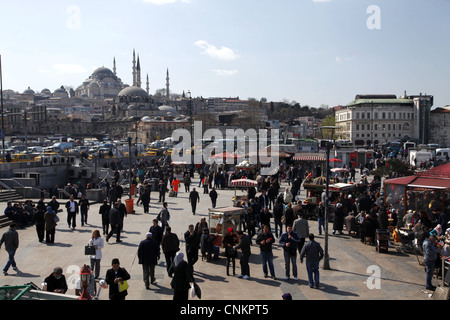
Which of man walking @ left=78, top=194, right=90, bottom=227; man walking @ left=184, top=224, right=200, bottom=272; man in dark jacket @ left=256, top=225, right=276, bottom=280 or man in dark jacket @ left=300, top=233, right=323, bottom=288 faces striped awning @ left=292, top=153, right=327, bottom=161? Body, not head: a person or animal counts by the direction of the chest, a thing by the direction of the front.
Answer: man in dark jacket @ left=300, top=233, right=323, bottom=288

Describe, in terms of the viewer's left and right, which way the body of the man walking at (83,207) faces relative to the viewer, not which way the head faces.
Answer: facing the viewer

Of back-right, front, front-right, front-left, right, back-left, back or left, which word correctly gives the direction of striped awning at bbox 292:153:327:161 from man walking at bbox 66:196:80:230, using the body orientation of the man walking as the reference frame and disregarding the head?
back-left

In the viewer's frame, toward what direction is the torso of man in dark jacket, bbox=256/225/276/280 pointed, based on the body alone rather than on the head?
toward the camera

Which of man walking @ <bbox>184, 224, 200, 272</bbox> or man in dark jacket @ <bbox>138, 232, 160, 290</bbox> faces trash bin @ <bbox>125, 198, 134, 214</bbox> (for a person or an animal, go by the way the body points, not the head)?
the man in dark jacket

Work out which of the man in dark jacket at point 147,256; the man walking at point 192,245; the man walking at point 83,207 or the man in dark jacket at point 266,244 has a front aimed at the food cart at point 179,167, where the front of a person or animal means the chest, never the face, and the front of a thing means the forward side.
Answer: the man in dark jacket at point 147,256

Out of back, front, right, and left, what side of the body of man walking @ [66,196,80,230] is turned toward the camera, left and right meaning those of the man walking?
front

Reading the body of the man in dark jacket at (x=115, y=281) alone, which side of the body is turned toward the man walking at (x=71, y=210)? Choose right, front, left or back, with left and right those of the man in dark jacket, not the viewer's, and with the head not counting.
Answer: back

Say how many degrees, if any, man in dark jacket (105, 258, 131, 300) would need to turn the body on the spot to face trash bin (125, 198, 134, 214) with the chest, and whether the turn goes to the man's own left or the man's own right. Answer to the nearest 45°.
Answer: approximately 180°

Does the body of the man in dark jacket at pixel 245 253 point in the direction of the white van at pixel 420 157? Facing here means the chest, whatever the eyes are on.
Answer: no

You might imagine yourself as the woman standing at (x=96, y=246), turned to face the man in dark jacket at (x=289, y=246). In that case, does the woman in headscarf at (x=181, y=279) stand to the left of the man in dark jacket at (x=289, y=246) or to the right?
right

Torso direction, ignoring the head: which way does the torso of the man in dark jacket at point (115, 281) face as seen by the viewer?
toward the camera

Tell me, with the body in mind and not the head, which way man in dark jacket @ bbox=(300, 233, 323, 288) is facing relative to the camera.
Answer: away from the camera
